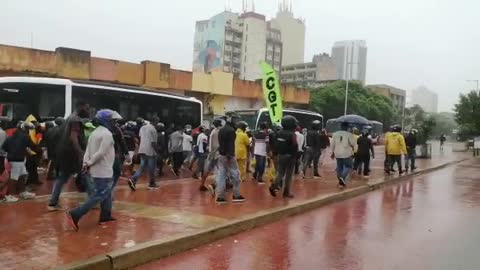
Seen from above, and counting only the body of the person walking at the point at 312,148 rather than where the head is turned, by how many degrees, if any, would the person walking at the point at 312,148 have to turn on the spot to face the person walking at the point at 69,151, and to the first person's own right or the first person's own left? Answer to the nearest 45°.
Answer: approximately 180°

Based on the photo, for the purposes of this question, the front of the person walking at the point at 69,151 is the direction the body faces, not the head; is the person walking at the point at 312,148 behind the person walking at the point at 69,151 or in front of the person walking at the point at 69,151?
in front

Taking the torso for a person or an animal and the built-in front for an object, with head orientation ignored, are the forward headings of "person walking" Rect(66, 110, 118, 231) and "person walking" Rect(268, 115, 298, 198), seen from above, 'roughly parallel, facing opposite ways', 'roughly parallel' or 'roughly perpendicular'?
roughly parallel

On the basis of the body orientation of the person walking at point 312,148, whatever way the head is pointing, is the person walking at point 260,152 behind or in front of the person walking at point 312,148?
behind

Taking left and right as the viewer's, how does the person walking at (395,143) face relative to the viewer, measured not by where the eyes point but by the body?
facing away from the viewer

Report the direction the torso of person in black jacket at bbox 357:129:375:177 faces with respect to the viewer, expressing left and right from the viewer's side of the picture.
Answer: facing away from the viewer and to the right of the viewer

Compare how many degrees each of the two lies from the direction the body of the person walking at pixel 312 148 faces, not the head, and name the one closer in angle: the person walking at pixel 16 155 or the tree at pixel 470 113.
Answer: the tree

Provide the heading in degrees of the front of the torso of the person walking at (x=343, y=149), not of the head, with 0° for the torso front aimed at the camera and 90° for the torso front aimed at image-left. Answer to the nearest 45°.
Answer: approximately 180°

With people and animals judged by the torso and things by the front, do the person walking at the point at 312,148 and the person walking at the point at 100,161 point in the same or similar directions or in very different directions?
same or similar directions
